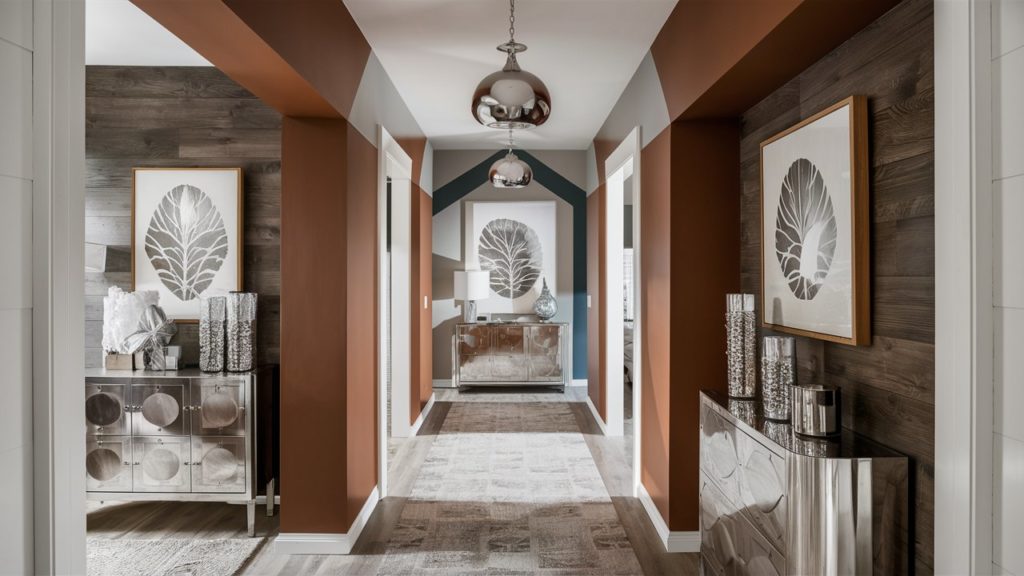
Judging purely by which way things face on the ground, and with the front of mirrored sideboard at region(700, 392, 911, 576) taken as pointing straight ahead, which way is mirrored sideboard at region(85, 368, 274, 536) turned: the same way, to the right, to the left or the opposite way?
to the left

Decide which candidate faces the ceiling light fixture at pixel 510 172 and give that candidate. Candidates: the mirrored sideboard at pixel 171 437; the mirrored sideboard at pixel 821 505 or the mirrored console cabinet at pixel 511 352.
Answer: the mirrored console cabinet

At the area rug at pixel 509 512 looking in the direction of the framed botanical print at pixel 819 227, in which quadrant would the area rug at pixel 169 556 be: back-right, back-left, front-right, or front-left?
back-right

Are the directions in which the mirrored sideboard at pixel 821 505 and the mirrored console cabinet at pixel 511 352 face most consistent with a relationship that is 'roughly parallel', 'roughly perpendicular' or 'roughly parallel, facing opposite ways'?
roughly perpendicular

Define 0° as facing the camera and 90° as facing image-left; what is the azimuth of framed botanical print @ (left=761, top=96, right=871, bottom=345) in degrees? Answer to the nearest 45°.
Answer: approximately 45°

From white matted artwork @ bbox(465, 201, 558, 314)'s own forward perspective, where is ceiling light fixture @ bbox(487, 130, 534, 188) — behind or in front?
in front

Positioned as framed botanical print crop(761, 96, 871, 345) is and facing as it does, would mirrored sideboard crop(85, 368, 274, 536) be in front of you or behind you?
in front

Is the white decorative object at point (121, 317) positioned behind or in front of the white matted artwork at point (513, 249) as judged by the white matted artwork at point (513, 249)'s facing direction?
in front
